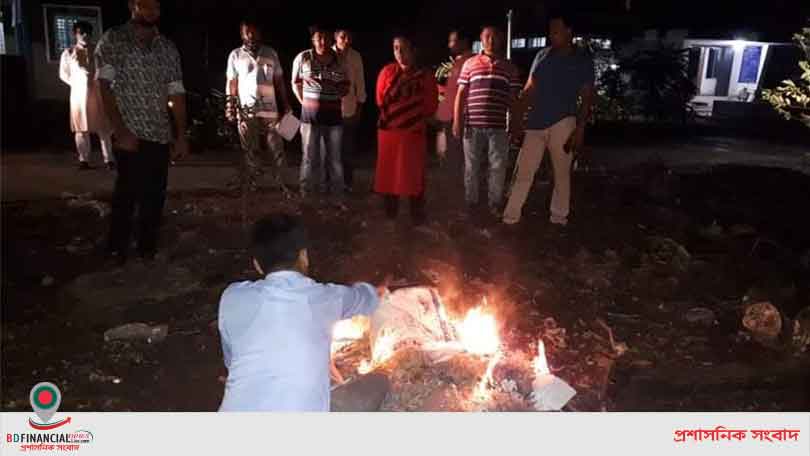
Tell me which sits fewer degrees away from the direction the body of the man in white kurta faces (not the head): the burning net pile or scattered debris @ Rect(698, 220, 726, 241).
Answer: the burning net pile

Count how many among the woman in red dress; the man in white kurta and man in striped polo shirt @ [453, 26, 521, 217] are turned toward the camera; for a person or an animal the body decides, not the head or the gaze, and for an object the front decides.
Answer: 3

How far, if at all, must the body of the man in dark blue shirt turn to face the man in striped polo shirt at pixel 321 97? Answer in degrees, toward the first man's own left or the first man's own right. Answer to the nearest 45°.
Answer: approximately 45° to the first man's own right

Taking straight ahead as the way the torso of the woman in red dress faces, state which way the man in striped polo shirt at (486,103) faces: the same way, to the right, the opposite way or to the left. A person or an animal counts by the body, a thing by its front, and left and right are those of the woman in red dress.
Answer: the same way

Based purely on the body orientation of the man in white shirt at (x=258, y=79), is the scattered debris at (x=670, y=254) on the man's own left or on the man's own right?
on the man's own left

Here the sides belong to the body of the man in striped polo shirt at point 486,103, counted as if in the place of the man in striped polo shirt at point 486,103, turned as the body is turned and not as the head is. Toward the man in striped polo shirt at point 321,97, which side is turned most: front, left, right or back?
right

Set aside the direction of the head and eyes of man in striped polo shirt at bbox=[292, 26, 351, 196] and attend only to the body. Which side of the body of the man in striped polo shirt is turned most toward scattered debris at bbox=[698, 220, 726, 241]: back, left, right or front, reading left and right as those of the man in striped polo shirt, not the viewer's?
left

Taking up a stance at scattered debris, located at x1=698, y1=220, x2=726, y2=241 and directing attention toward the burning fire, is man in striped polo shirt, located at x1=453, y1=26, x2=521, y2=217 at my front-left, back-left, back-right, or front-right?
front-right

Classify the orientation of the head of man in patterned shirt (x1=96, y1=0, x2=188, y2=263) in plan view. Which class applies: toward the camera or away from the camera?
toward the camera

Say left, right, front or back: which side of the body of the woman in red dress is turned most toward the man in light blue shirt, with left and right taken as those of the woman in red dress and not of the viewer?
front

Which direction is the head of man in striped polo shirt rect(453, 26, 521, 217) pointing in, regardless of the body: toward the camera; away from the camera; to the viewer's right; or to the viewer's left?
toward the camera

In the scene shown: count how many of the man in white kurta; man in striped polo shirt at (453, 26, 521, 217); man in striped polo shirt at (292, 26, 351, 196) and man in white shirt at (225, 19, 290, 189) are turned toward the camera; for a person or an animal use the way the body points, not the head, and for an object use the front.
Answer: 4

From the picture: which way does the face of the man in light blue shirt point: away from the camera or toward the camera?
away from the camera

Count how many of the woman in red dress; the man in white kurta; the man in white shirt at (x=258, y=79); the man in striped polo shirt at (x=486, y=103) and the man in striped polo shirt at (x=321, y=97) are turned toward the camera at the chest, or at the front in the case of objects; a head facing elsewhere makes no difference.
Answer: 5

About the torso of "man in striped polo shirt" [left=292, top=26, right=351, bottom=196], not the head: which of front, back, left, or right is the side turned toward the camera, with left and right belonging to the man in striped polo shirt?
front

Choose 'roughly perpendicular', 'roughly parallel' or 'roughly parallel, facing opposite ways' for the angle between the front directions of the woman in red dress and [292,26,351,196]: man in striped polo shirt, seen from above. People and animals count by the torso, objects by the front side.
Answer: roughly parallel

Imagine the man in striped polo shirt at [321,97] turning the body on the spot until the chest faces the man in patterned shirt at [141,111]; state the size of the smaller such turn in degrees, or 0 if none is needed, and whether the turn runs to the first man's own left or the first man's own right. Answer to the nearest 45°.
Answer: approximately 45° to the first man's own right

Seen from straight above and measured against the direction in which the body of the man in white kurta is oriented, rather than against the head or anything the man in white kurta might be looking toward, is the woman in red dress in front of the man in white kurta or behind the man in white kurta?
in front

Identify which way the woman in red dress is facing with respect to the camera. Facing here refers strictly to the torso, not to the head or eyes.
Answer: toward the camera

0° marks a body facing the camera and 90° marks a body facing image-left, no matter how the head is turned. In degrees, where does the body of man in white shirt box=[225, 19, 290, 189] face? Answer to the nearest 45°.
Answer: approximately 0°
